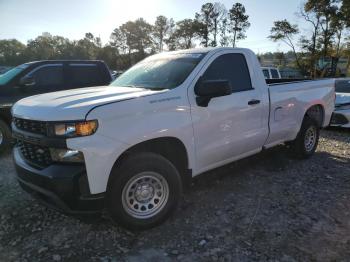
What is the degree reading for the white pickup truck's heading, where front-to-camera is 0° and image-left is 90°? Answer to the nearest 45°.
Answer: approximately 45°

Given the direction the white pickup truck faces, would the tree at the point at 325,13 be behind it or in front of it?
behind

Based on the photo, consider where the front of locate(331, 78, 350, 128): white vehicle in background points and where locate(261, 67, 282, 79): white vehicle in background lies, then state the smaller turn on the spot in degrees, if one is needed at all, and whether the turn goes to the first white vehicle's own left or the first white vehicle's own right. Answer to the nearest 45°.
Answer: approximately 90° to the first white vehicle's own right

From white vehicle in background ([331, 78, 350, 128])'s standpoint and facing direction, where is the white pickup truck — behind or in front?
in front

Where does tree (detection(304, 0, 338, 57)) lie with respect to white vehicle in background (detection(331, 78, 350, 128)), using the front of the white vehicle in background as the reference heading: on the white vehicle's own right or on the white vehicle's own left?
on the white vehicle's own right

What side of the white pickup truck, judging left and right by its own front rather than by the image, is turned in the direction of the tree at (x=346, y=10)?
back

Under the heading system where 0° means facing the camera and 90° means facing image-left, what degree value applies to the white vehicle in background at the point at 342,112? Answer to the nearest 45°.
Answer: approximately 45°
